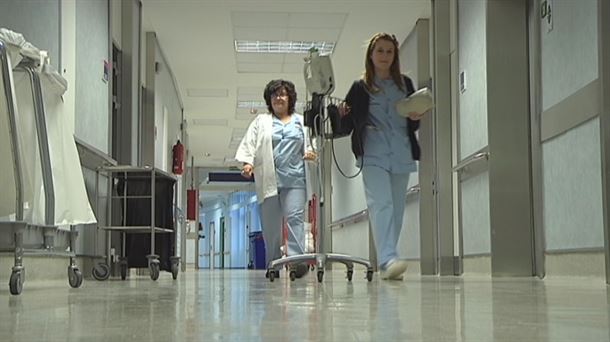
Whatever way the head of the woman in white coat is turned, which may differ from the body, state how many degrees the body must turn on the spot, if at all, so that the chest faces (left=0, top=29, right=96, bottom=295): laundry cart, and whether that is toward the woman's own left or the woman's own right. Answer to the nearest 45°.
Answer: approximately 45° to the woman's own right

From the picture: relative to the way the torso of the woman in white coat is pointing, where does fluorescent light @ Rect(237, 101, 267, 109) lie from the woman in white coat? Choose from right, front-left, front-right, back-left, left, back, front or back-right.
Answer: back

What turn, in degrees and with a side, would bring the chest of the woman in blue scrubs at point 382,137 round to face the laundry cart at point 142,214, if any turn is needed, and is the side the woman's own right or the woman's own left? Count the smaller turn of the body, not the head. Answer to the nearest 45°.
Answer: approximately 135° to the woman's own right

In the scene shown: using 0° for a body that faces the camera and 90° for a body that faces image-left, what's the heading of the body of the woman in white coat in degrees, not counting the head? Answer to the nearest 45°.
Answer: approximately 0°

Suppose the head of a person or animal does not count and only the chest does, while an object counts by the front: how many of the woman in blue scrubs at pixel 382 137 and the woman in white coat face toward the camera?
2

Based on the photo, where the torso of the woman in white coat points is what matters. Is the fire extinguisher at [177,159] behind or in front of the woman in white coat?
behind

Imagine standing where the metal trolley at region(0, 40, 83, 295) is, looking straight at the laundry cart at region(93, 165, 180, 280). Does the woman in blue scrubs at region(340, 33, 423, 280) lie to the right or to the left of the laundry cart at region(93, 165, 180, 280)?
right
